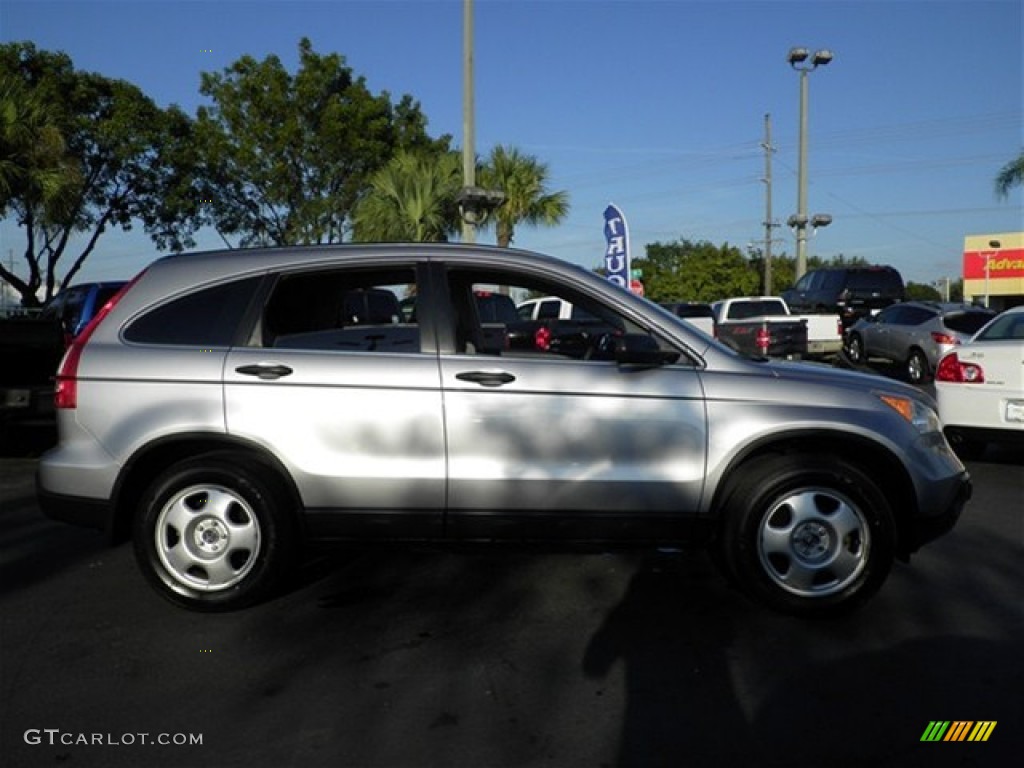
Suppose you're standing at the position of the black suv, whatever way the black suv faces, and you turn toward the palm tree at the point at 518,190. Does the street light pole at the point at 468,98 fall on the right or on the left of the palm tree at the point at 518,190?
left

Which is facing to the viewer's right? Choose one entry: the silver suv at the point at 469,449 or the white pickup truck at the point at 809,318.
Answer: the silver suv

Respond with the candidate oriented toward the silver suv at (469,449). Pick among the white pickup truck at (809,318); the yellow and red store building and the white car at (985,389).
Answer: the yellow and red store building

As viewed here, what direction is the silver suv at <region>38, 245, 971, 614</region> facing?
to the viewer's right

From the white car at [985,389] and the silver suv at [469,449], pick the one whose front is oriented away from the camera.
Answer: the white car

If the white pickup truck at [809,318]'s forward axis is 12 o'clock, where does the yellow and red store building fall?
The yellow and red store building is roughly at 2 o'clock from the white pickup truck.

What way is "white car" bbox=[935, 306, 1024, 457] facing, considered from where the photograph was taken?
facing away from the viewer

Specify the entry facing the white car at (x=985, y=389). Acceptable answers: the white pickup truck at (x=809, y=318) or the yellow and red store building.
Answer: the yellow and red store building

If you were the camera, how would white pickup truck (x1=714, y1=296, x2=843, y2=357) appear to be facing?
facing away from the viewer and to the left of the viewer
